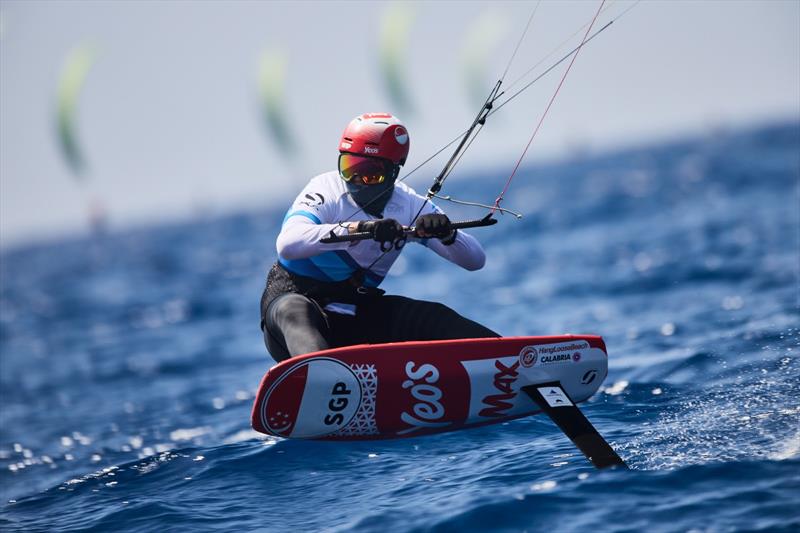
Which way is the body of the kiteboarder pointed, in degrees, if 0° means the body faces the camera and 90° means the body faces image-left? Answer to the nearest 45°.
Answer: approximately 315°
